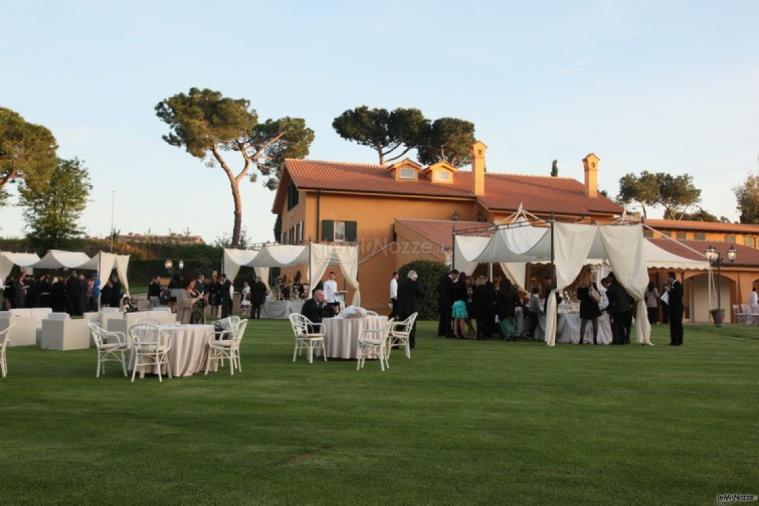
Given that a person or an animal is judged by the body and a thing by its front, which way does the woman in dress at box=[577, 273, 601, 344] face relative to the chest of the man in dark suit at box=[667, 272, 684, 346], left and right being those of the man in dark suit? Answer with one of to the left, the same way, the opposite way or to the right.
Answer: to the right

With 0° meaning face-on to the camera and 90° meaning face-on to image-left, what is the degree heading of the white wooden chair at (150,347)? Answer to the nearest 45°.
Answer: approximately 225°

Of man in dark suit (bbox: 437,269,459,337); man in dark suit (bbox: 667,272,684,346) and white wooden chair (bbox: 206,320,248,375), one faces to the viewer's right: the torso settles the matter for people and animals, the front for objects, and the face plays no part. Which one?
man in dark suit (bbox: 437,269,459,337)

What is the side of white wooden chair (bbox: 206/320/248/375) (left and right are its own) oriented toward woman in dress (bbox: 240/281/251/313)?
right

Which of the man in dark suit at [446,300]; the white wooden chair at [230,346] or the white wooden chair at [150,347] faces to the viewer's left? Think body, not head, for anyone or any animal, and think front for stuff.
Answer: the white wooden chair at [230,346]

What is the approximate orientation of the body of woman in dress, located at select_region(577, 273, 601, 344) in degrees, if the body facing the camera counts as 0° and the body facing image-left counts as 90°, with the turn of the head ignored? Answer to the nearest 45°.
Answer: approximately 180°

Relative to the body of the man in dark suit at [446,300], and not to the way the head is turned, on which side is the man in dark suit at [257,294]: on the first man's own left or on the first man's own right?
on the first man's own left

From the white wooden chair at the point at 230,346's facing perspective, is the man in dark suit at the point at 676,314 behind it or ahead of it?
behind

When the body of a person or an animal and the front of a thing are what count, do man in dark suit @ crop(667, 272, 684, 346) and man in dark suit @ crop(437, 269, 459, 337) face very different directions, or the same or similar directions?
very different directions

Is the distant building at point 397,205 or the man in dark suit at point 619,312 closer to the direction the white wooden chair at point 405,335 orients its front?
the distant building

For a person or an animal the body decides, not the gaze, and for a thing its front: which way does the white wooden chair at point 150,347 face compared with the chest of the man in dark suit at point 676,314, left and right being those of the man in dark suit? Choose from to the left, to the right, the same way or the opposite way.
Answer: to the right

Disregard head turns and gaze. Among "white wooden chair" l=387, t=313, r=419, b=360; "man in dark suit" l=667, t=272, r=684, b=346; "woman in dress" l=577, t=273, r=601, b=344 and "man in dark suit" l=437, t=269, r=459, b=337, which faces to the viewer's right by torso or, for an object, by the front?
"man in dark suit" l=437, t=269, r=459, b=337

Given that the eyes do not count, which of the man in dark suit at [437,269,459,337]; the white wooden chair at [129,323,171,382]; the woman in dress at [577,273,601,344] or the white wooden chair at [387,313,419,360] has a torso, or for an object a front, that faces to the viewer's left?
the white wooden chair at [387,313,419,360]

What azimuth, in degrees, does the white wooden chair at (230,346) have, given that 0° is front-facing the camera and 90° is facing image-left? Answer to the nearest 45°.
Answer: approximately 90°

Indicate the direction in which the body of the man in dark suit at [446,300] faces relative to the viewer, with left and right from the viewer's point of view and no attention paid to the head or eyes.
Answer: facing to the right of the viewer

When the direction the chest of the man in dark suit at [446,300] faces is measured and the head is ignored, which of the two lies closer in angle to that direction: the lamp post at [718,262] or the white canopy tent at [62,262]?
the lamp post

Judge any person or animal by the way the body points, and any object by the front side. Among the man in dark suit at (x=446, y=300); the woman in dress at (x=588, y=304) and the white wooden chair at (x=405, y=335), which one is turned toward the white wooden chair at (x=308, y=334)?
the white wooden chair at (x=405, y=335)

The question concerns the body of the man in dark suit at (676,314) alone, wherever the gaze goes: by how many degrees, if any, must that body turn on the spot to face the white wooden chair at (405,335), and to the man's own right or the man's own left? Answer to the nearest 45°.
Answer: approximately 45° to the man's own left
